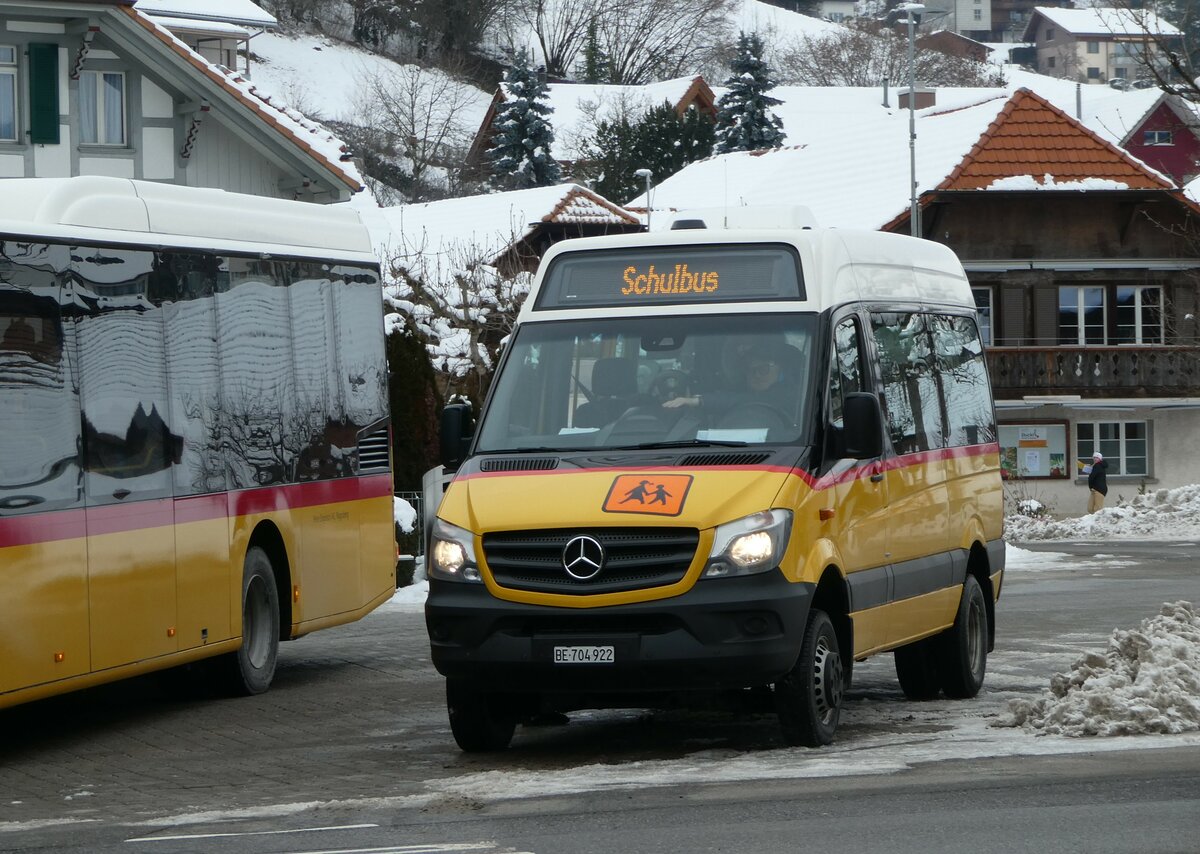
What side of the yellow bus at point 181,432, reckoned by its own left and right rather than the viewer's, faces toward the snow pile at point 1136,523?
back

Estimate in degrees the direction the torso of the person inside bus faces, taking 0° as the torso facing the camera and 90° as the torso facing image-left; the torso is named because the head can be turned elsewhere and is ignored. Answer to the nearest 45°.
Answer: approximately 45°

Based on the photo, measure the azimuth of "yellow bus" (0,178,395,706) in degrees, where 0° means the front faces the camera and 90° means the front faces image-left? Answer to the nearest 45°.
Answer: approximately 45°

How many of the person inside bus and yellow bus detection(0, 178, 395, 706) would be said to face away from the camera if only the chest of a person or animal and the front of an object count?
0

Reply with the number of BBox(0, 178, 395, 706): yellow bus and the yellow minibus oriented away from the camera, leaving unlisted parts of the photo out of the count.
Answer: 0

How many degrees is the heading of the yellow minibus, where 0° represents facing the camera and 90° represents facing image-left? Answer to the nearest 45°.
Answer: approximately 45°

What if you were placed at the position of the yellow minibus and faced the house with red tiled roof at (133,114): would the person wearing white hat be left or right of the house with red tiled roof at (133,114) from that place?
right
